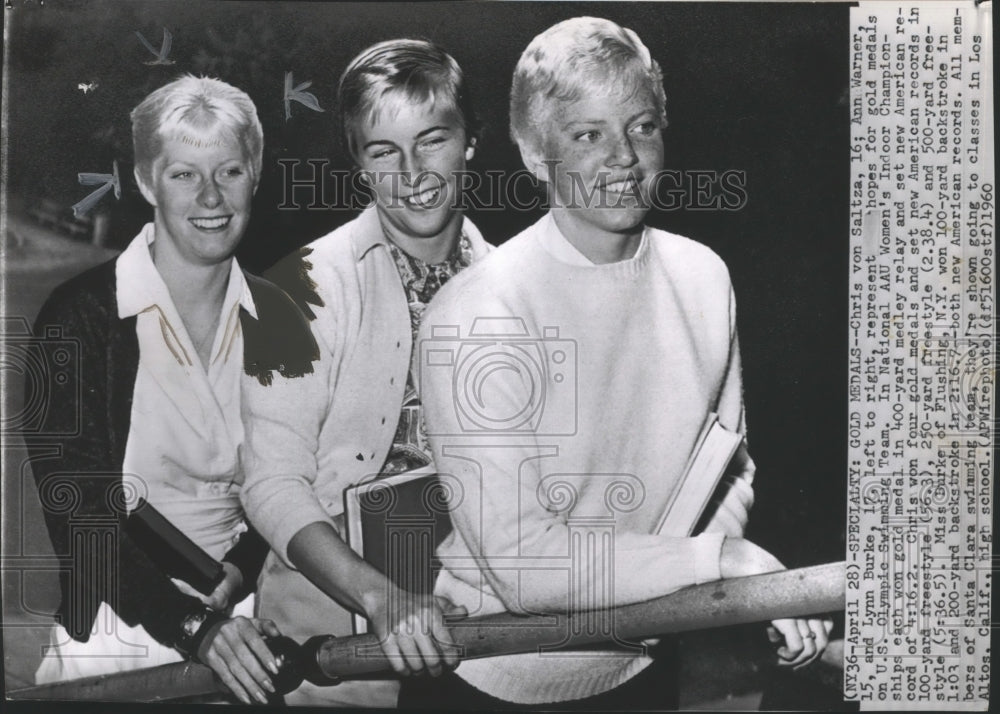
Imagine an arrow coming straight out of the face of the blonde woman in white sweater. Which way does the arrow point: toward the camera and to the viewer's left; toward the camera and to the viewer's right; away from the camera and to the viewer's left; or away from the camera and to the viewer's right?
toward the camera and to the viewer's right
